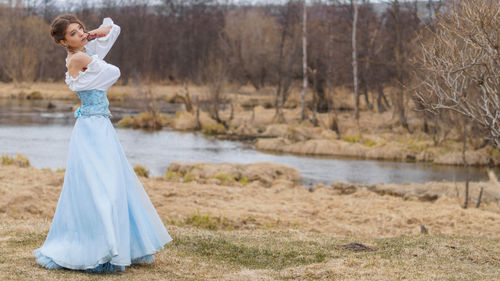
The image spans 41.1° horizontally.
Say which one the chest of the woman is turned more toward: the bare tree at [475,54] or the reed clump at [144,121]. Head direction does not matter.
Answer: the bare tree

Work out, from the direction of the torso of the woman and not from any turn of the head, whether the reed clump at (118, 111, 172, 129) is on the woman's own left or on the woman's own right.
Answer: on the woman's own left
